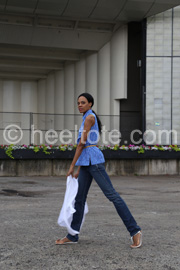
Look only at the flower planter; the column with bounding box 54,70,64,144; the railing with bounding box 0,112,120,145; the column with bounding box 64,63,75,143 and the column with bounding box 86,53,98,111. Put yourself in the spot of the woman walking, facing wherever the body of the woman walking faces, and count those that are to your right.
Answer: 5

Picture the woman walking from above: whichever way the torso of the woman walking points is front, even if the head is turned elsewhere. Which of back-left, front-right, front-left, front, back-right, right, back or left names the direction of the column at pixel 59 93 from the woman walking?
right

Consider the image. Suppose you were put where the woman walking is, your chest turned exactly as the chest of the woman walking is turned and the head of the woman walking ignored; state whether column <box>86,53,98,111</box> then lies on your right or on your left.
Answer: on your right

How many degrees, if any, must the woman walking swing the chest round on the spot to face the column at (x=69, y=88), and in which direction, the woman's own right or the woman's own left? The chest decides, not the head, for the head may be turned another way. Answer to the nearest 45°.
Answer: approximately 90° to the woman's own right

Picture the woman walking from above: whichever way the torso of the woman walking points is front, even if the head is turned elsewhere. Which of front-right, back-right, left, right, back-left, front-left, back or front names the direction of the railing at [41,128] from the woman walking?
right

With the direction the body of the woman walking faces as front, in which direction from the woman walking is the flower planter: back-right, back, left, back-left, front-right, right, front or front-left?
right

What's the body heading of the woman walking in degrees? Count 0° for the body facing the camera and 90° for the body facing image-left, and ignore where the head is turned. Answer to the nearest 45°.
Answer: approximately 90°

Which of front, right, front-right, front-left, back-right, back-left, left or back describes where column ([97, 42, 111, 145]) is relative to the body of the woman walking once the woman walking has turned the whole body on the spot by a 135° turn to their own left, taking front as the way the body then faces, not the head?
back-left
